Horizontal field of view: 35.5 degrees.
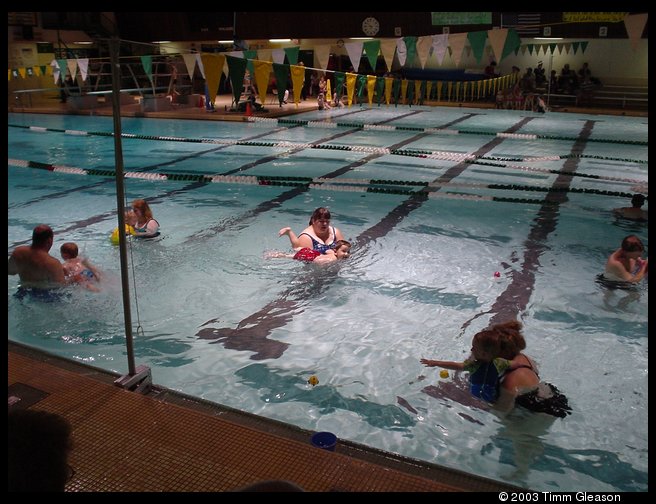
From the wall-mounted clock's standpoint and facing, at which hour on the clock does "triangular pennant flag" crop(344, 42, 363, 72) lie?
The triangular pennant flag is roughly at 12 o'clock from the wall-mounted clock.

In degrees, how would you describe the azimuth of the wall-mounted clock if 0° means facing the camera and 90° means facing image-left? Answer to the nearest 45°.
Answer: approximately 0°

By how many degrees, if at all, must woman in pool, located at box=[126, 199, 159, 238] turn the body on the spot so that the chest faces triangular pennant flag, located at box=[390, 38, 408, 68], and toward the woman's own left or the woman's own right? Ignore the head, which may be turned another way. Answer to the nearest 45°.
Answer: approximately 180°

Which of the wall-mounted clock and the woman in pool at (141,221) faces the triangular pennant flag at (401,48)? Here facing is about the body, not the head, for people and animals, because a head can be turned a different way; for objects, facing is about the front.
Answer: the wall-mounted clock

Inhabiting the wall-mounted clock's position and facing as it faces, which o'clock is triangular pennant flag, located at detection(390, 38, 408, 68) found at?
The triangular pennant flag is roughly at 12 o'clock from the wall-mounted clock.

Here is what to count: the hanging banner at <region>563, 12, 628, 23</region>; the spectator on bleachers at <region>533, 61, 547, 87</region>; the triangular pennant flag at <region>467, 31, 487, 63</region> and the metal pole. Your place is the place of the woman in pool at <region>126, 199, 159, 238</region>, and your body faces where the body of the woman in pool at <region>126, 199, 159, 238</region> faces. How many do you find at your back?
3

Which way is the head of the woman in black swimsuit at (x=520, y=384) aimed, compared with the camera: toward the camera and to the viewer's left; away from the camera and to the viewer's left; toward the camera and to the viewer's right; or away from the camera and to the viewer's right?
away from the camera and to the viewer's left

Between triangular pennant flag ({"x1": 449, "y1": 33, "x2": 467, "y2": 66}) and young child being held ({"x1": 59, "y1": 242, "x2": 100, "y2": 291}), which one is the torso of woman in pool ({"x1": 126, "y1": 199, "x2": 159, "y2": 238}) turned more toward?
the young child being held

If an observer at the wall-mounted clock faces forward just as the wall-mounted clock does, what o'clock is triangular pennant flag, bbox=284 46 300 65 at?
The triangular pennant flag is roughly at 12 o'clock from the wall-mounted clock.

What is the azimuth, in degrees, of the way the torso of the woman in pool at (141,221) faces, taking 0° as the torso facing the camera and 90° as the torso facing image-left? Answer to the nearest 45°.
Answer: approximately 45°

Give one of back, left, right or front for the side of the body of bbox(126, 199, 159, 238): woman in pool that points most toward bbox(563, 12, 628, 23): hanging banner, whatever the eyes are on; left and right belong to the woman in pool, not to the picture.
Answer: back
